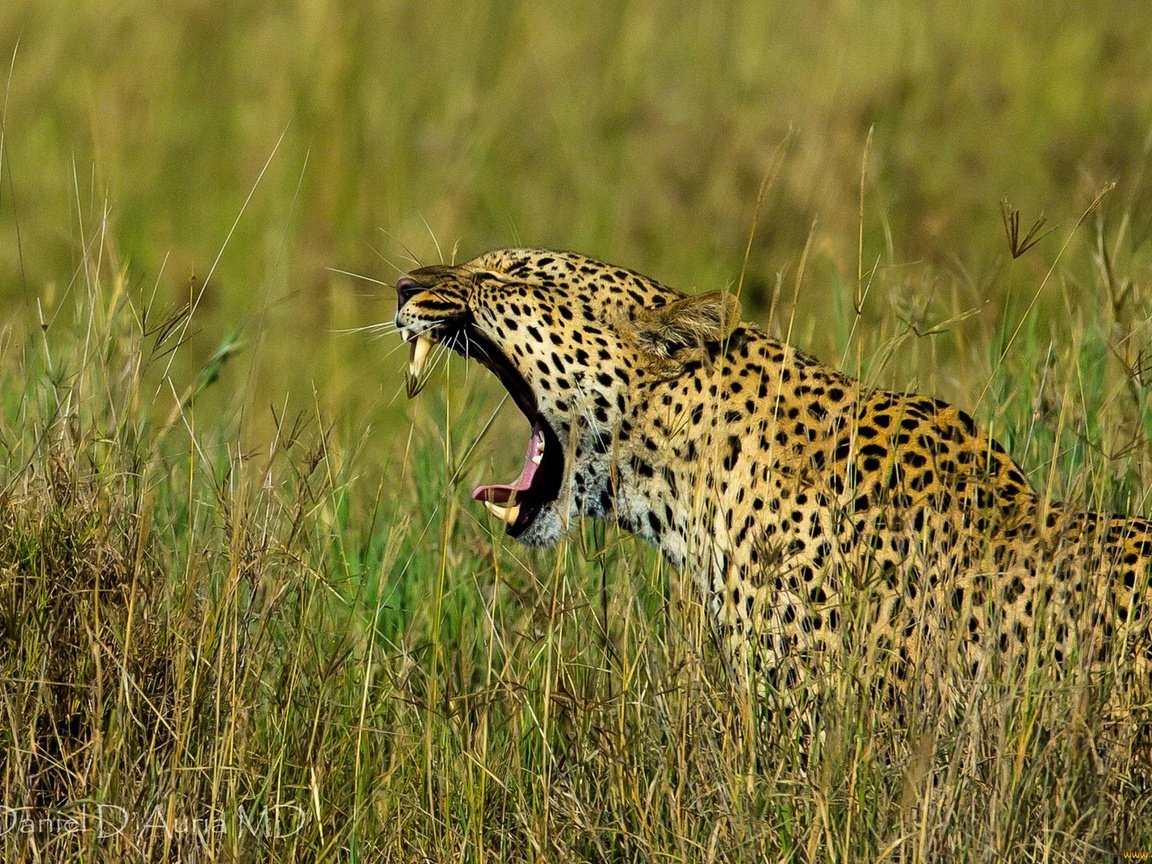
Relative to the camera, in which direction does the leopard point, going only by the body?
to the viewer's left
